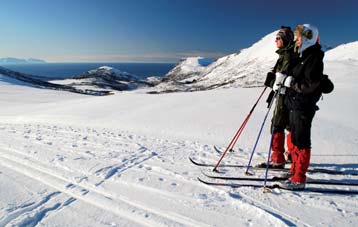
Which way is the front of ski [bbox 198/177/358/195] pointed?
to the viewer's left

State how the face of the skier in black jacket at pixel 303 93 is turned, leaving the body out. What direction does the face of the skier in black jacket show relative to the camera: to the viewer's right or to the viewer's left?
to the viewer's left

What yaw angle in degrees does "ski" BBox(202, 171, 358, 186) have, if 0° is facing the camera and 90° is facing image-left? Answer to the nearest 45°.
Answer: approximately 90°

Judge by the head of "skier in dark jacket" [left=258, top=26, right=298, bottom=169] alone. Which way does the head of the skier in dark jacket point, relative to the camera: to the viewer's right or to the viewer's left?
to the viewer's left

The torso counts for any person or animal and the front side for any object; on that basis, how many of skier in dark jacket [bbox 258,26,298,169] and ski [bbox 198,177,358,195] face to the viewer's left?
2

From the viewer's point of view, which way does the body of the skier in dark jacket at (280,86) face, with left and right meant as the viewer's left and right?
facing to the left of the viewer

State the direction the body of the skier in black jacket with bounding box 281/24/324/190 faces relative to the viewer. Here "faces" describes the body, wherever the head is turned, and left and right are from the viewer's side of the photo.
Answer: facing to the left of the viewer
